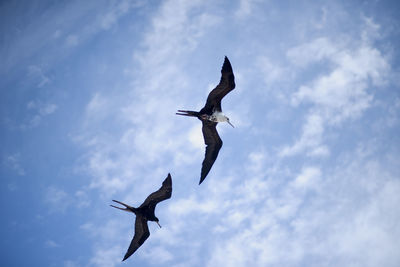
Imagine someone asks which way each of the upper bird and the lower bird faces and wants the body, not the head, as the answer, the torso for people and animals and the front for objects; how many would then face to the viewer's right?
2

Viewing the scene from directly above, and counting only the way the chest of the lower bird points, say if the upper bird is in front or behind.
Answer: in front

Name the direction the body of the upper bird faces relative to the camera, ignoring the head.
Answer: to the viewer's right

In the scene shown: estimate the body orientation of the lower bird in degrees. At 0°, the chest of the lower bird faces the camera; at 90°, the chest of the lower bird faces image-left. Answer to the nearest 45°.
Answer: approximately 270°
